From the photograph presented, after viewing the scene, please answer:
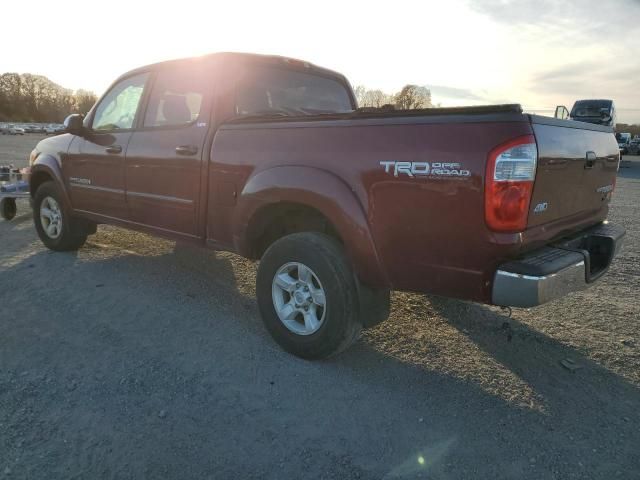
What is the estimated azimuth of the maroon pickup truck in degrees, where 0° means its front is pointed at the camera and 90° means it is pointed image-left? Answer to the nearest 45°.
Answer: approximately 135°

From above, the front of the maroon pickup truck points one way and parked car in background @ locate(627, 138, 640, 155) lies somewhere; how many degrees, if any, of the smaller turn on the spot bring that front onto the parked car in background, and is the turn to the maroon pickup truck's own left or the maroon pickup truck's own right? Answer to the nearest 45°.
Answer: approximately 90° to the maroon pickup truck's own right

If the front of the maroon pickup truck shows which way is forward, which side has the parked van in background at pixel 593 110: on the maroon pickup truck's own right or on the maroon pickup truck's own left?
on the maroon pickup truck's own right
